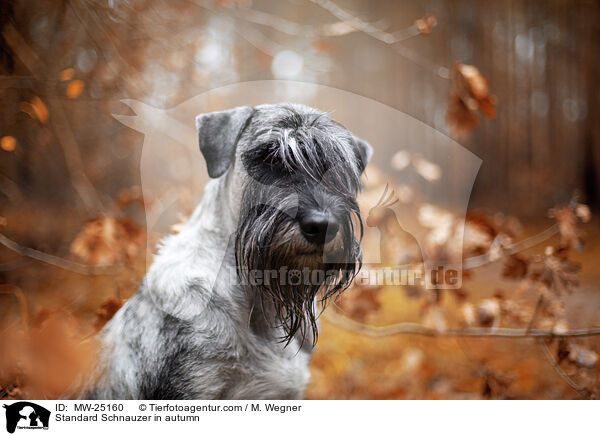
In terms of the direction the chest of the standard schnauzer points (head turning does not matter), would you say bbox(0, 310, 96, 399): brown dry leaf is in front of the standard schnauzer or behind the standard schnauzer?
behind

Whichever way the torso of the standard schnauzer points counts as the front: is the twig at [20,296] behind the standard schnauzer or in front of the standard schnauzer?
behind

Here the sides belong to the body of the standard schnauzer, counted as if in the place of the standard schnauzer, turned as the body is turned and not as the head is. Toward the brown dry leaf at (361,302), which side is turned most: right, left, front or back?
left

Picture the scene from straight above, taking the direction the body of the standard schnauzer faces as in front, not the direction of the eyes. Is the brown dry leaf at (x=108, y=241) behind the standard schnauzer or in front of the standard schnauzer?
behind
